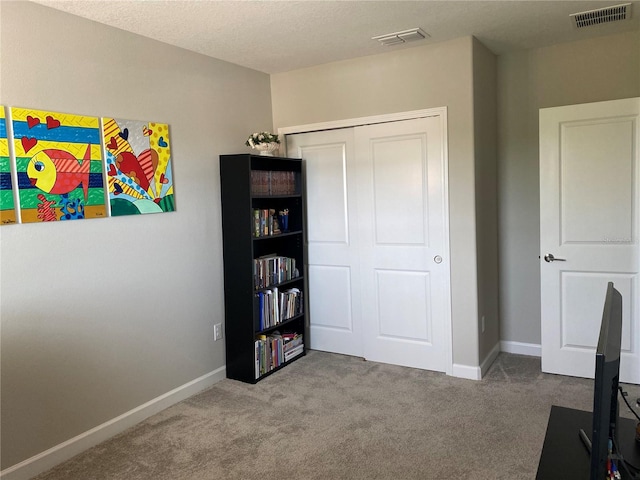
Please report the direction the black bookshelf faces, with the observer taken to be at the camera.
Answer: facing the viewer and to the right of the viewer

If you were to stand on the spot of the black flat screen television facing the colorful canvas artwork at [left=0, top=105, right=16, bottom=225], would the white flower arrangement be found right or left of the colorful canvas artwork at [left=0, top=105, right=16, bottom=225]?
right

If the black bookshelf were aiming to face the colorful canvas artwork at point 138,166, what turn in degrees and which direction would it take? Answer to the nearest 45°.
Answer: approximately 90° to its right

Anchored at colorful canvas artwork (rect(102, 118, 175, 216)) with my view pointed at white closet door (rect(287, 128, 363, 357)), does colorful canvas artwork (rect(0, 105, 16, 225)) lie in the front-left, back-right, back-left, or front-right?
back-right

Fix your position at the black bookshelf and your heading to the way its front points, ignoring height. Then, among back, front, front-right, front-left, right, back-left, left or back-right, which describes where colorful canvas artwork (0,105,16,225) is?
right

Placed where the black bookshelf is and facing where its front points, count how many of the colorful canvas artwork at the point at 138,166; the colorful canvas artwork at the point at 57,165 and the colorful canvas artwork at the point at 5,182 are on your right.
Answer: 3

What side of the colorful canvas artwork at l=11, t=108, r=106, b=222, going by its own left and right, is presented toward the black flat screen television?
front

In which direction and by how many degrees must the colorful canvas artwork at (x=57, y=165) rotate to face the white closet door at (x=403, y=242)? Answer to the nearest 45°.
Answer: approximately 45° to its left

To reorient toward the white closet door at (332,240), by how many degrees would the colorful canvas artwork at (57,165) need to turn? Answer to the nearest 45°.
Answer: approximately 45° to its left

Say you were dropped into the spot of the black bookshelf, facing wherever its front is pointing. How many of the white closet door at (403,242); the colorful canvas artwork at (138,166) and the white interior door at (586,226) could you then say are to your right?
1

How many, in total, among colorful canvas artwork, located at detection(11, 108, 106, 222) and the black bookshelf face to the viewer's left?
0
